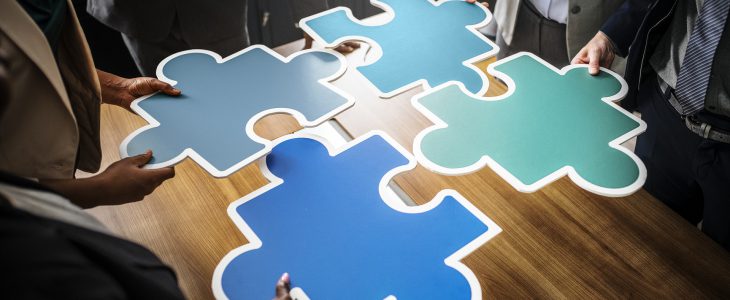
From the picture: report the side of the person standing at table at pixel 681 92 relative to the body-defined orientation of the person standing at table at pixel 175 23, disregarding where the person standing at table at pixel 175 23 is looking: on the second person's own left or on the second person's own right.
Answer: on the second person's own left

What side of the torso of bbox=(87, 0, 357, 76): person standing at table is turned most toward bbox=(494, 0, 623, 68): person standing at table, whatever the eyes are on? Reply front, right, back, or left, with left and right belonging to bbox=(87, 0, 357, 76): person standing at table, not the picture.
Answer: left

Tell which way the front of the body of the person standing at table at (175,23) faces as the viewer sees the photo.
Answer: toward the camera

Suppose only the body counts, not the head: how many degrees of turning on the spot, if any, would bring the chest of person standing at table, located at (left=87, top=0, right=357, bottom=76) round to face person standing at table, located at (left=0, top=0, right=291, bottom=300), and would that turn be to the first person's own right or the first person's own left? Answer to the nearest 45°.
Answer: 0° — they already face them

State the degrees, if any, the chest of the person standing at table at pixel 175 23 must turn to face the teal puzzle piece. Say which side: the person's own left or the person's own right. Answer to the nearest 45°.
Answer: approximately 45° to the person's own left

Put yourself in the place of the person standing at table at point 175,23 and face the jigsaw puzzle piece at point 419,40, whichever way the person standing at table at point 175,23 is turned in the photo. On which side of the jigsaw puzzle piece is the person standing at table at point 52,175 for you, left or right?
right

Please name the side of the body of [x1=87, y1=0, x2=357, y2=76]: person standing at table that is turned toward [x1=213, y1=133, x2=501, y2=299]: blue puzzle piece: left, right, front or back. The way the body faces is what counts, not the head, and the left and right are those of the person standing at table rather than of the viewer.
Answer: front

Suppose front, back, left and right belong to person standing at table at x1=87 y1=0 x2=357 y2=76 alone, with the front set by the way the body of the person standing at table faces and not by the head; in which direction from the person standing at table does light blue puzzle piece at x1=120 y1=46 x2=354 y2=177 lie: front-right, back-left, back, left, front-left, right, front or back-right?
front
